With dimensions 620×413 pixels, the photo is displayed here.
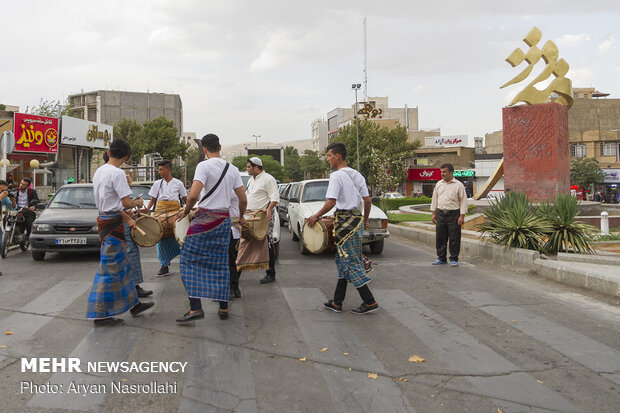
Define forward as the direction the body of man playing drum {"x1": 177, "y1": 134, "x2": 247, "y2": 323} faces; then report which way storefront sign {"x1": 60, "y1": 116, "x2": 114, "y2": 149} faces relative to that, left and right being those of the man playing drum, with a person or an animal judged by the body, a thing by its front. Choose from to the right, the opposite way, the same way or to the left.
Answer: the opposite way

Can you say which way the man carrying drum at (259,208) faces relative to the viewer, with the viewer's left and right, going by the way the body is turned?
facing the viewer and to the left of the viewer

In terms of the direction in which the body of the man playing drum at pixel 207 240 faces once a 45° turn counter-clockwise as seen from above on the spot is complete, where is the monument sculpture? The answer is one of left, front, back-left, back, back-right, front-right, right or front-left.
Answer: back-right

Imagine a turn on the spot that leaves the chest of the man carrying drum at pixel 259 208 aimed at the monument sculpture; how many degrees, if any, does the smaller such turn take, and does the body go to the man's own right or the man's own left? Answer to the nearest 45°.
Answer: approximately 180°

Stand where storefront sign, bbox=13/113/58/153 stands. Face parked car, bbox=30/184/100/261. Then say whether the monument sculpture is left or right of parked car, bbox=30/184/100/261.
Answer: left

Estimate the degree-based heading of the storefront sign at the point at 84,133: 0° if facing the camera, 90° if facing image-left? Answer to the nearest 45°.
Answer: approximately 315°

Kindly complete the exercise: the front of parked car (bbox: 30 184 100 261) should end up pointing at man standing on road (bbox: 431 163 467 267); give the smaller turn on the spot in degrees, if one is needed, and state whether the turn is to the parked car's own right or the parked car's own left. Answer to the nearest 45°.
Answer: approximately 45° to the parked car's own left

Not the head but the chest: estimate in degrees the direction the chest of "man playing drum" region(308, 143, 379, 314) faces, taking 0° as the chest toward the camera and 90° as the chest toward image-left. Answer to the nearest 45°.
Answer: approximately 90°

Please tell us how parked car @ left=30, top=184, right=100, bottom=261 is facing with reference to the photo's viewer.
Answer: facing the viewer

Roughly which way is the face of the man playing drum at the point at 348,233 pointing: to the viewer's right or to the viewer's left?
to the viewer's left

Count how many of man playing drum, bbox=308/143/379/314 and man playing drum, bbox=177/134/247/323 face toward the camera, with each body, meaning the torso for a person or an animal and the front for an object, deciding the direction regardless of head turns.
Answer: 0
